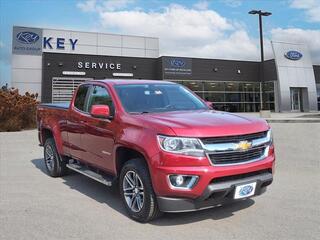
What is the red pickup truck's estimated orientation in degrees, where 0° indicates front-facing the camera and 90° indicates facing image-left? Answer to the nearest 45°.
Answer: approximately 315°

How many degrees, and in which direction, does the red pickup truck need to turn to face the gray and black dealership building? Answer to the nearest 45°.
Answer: approximately 135° to its left

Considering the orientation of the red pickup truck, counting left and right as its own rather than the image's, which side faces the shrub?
back
